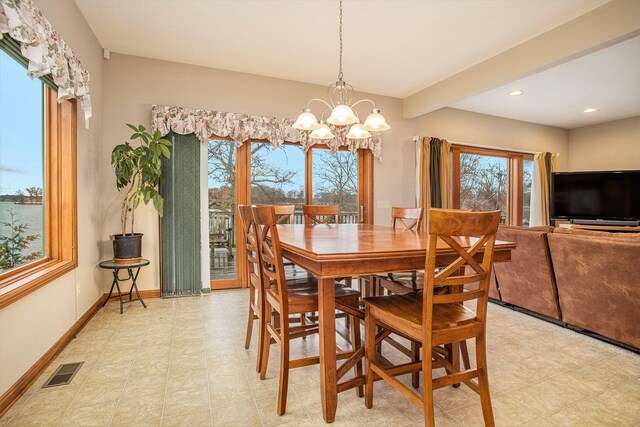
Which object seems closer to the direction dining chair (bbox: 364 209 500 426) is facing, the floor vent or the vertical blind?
the vertical blind

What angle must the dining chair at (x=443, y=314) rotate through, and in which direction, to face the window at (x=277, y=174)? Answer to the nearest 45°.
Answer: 0° — it already faces it

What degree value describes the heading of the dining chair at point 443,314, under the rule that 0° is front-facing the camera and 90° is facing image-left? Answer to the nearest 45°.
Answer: approximately 135°

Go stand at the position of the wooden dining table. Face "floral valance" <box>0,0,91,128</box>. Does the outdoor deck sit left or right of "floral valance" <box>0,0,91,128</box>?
right

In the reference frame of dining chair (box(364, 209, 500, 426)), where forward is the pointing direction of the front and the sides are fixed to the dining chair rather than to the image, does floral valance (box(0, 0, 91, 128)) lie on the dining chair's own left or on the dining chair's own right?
on the dining chair's own left

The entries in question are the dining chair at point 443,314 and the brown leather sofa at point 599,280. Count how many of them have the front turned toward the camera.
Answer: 0

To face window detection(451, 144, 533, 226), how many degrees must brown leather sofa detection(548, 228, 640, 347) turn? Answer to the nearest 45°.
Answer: approximately 45° to its left

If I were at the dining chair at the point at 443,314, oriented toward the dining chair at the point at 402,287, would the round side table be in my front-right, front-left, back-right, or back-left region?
front-left

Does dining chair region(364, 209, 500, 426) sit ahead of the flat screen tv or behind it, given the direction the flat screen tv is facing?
ahead

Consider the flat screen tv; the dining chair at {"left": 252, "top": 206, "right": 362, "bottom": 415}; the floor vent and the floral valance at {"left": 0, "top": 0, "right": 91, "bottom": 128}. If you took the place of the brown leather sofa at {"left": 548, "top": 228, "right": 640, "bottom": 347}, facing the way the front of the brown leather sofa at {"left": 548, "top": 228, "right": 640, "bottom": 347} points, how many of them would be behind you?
3

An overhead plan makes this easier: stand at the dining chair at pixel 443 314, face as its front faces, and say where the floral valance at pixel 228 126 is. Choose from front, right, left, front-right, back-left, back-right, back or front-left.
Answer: front

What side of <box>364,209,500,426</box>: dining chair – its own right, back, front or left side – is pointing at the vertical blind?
front

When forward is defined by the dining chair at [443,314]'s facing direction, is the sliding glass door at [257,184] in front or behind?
in front

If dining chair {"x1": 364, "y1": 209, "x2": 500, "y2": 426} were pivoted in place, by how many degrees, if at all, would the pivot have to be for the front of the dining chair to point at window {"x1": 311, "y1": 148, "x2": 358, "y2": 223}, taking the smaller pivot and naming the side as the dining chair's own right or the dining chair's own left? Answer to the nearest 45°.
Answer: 0° — it already faces it
